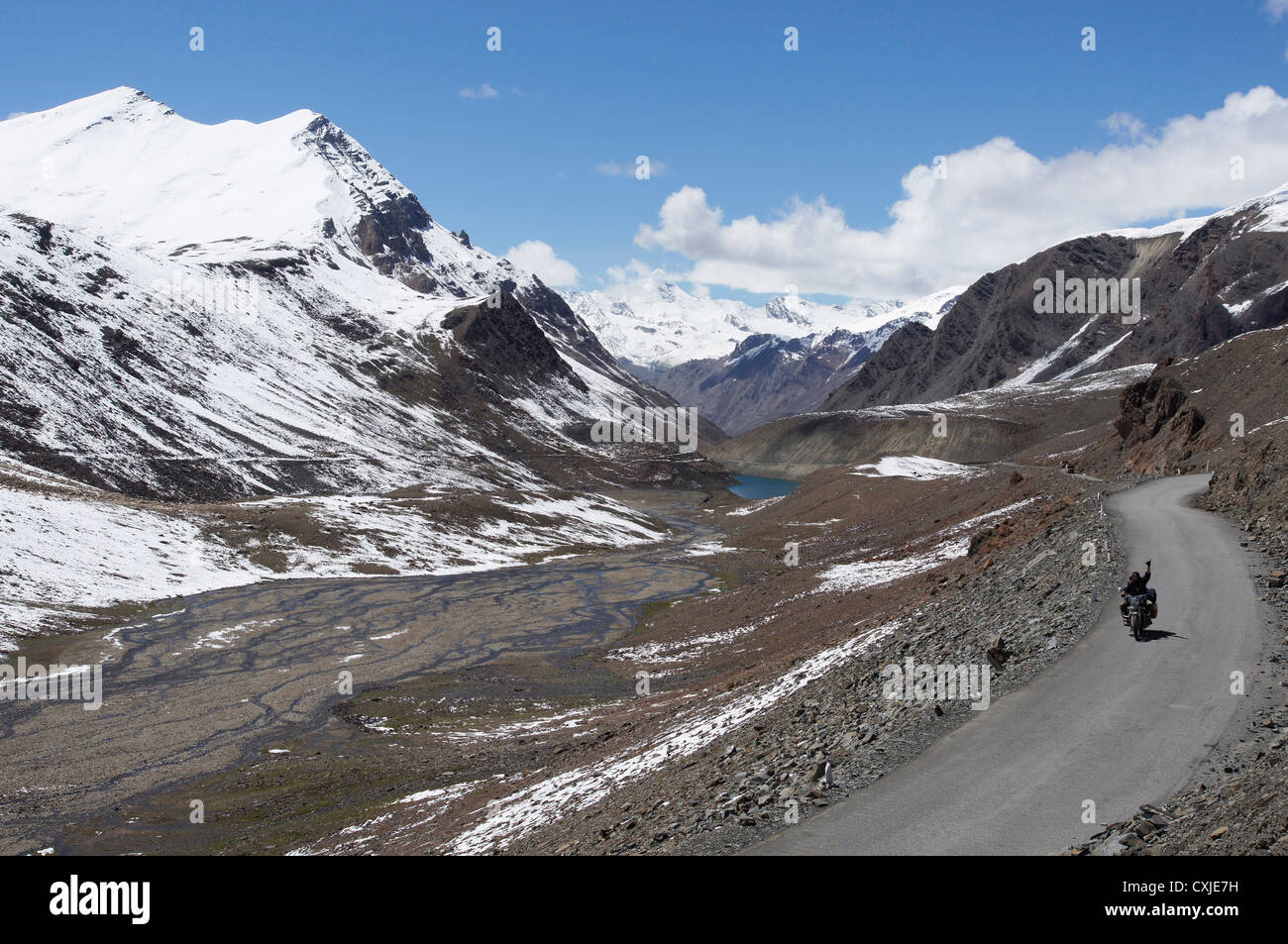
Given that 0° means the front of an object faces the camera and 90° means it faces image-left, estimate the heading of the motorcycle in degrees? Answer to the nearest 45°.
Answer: approximately 0°
